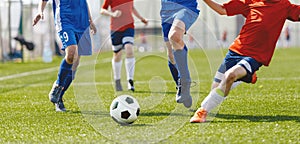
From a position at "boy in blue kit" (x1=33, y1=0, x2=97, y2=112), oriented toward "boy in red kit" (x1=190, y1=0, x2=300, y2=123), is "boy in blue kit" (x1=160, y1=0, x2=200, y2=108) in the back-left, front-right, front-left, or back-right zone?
front-left

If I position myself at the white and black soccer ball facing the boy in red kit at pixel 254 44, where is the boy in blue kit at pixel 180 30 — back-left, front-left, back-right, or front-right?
front-left

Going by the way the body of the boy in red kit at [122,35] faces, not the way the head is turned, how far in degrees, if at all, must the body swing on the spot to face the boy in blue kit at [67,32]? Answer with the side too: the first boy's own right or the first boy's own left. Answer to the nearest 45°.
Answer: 0° — they already face them

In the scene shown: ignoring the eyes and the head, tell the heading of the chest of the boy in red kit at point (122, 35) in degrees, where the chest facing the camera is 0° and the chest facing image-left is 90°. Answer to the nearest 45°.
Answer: approximately 0°

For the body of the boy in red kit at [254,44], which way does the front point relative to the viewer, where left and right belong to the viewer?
facing the viewer and to the left of the viewer

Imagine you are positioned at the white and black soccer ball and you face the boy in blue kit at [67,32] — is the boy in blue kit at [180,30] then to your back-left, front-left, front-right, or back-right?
front-right
